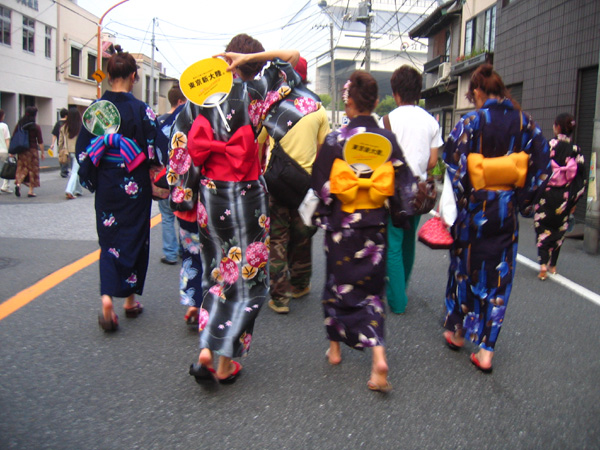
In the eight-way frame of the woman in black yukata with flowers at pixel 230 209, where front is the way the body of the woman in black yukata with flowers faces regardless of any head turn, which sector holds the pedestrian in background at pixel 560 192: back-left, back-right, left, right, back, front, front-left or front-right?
front-right

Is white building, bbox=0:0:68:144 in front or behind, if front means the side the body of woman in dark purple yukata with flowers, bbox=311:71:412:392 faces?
in front

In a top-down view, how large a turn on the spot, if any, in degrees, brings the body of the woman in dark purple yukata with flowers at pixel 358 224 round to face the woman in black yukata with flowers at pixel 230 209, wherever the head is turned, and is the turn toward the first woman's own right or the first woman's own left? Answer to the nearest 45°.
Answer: approximately 90° to the first woman's own left

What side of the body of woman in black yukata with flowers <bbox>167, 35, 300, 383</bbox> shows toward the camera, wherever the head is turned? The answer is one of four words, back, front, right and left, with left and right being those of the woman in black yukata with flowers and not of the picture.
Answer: back

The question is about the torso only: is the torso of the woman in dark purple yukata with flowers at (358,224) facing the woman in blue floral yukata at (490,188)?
no

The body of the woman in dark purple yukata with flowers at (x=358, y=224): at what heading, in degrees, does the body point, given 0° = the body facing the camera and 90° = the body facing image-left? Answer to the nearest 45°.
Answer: approximately 180°

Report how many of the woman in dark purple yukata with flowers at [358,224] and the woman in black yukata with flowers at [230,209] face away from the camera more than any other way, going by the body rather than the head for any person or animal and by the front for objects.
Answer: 2

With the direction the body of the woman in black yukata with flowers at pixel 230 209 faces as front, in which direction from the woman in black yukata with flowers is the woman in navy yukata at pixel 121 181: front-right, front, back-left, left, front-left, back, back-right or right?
front-left

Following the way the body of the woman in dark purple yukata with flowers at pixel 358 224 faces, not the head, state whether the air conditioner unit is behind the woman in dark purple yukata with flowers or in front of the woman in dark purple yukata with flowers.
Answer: in front

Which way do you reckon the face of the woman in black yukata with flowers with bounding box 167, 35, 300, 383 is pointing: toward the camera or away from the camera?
away from the camera

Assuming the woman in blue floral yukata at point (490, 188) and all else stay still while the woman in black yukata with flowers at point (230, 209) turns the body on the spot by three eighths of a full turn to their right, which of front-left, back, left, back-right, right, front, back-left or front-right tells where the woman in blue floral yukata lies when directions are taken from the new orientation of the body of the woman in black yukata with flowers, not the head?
front-left

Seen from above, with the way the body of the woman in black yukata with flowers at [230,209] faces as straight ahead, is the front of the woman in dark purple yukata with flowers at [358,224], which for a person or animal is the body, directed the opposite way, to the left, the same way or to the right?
the same way
